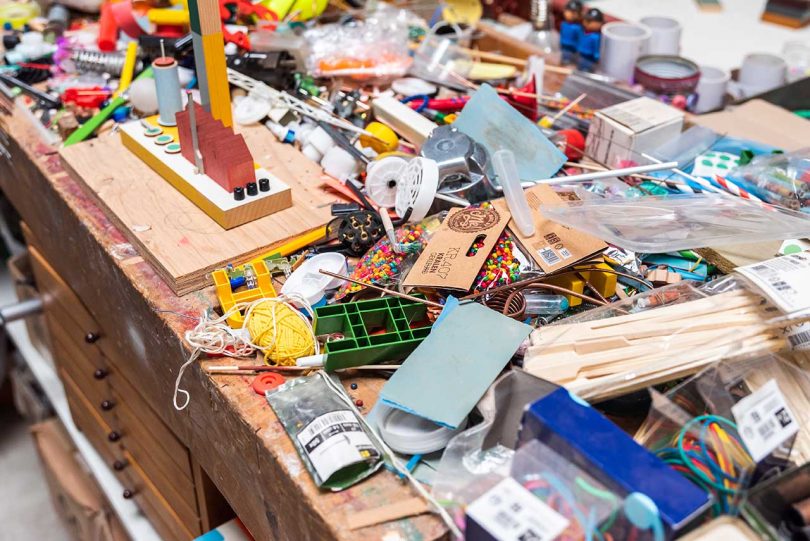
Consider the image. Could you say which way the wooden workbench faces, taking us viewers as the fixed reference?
facing the viewer and to the left of the viewer
